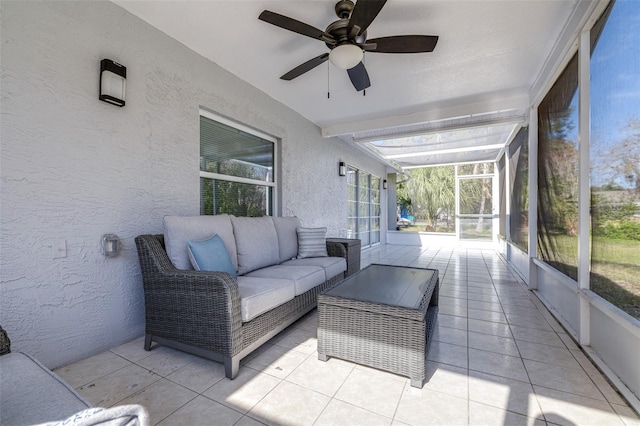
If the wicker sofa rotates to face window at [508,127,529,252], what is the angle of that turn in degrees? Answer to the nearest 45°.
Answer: approximately 45° to its left

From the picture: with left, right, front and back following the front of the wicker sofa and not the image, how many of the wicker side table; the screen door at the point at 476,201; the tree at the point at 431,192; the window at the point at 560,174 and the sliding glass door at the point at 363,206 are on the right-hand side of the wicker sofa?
0

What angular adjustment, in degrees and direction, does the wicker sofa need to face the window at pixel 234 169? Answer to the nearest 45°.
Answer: approximately 135° to its left

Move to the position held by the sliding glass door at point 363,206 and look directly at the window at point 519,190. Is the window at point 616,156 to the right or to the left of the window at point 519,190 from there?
right

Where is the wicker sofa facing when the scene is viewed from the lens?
facing the viewer and to the right of the viewer

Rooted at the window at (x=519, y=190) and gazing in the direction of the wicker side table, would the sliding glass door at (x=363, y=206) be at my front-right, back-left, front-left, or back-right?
front-right

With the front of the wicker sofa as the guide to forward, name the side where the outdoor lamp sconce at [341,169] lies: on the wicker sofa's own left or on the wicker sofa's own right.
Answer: on the wicker sofa's own left

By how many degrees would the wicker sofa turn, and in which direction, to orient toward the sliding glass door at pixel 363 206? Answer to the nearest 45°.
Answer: approximately 90° to its left

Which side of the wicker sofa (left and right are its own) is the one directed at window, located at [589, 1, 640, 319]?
front

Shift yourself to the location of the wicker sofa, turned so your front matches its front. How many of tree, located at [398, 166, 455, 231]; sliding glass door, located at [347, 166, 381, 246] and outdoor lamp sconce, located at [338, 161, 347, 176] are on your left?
3

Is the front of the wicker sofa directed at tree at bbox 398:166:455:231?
no

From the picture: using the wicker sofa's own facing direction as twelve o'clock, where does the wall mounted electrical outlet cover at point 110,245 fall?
The wall mounted electrical outlet cover is roughly at 5 o'clock from the wicker sofa.
